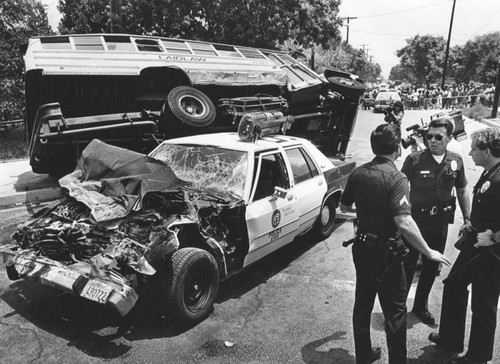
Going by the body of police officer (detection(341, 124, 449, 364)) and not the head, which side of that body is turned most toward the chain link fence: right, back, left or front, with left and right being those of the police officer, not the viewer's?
left

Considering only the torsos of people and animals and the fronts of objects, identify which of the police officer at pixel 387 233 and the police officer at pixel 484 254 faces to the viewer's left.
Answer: the police officer at pixel 484 254

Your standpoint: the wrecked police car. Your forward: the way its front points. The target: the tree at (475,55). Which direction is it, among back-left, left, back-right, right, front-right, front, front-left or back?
back

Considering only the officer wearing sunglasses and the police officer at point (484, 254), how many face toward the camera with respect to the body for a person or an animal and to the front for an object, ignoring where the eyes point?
1

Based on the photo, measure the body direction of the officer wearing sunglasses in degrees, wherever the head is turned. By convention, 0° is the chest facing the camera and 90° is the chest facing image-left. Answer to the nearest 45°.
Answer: approximately 0°

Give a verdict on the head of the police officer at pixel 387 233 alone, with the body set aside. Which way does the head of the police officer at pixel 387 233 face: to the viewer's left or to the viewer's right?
to the viewer's right

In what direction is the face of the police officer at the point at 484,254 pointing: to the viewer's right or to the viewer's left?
to the viewer's left

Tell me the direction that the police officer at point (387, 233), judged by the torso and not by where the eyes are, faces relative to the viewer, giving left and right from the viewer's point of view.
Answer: facing away from the viewer and to the right of the viewer

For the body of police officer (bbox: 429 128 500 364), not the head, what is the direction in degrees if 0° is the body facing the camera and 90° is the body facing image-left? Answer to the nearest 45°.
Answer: approximately 90°
